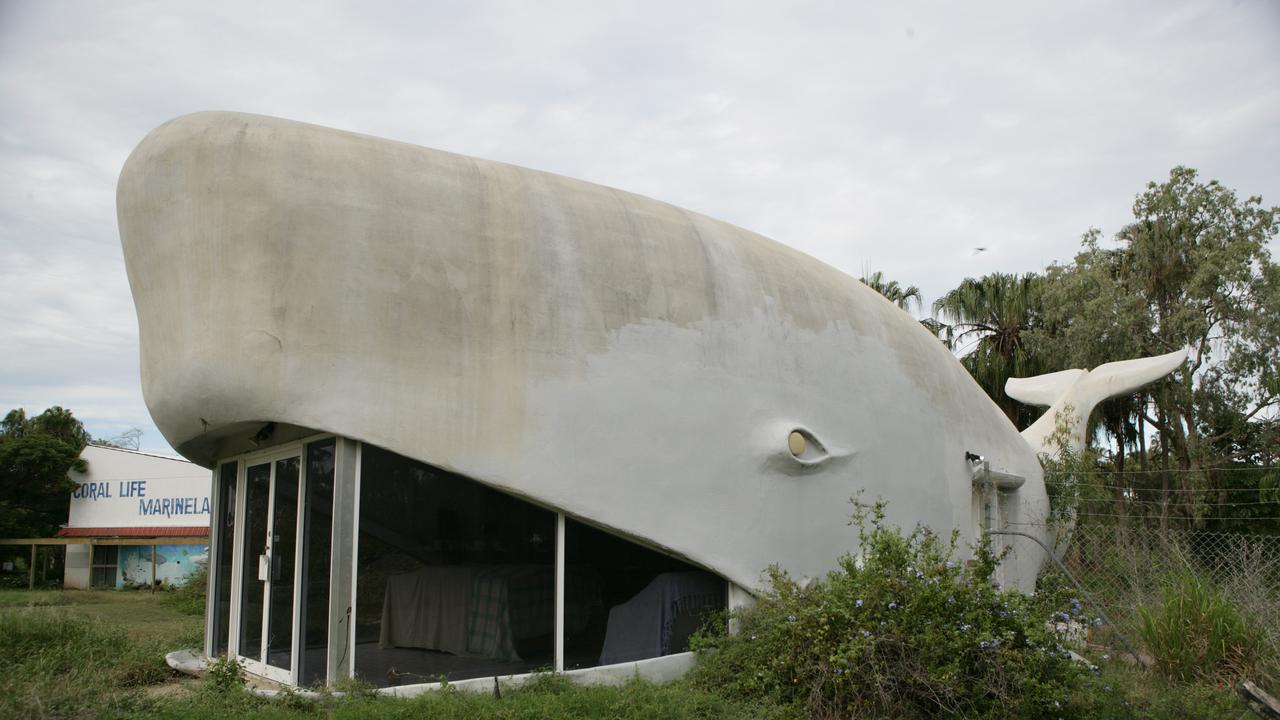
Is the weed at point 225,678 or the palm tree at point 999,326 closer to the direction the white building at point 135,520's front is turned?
the weed

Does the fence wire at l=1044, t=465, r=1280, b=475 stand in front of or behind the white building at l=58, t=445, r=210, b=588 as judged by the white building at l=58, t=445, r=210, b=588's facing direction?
in front

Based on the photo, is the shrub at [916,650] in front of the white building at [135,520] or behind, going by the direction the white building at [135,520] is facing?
in front

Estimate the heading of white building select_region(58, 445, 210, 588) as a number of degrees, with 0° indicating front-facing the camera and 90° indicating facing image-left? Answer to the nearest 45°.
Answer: approximately 0°

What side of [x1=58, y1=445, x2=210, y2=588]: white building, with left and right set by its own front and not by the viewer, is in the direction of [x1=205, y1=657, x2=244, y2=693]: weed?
front

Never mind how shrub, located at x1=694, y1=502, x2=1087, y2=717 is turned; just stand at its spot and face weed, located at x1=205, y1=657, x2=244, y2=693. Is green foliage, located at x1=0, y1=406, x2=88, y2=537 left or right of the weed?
right

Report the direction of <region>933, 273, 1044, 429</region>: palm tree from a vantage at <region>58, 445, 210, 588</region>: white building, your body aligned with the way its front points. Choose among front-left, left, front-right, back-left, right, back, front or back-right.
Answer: front-left

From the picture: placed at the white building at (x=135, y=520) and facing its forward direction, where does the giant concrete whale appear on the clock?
The giant concrete whale is roughly at 12 o'clock from the white building.
